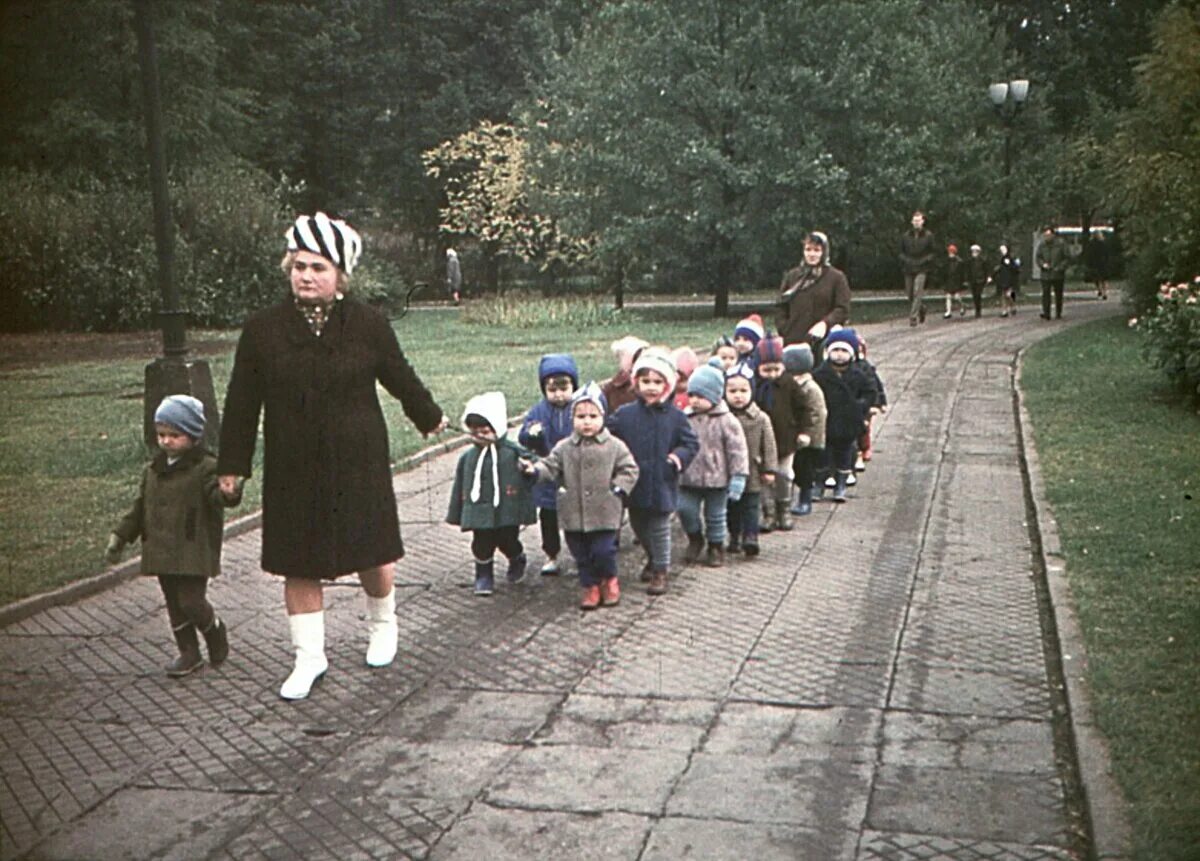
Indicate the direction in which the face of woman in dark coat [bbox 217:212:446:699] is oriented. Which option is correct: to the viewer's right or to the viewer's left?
to the viewer's left

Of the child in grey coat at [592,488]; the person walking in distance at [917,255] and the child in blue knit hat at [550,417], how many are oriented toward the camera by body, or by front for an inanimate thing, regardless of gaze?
3

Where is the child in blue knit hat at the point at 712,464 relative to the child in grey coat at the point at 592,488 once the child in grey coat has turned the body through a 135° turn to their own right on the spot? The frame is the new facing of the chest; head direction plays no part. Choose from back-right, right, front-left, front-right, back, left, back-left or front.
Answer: right

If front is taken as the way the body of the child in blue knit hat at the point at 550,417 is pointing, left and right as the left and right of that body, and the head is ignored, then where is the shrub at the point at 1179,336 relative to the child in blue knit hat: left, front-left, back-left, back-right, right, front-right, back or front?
back-left

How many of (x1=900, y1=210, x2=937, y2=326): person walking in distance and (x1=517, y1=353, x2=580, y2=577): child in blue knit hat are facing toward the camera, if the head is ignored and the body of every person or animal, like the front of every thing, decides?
2

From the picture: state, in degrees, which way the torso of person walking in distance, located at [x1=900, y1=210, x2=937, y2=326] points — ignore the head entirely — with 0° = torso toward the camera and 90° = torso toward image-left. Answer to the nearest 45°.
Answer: approximately 0°

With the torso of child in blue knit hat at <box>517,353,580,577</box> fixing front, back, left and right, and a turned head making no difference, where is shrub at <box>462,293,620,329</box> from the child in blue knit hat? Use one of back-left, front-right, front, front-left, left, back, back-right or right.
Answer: back
